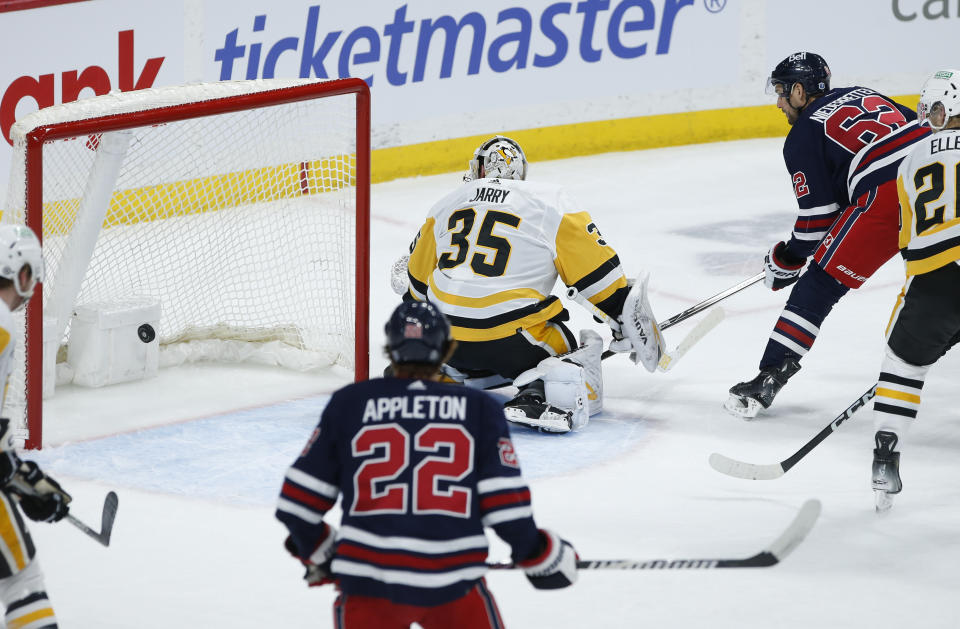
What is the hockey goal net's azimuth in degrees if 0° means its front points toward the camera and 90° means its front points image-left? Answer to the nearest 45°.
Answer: approximately 315°

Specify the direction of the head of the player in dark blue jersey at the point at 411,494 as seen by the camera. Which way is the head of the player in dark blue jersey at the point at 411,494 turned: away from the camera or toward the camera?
away from the camera

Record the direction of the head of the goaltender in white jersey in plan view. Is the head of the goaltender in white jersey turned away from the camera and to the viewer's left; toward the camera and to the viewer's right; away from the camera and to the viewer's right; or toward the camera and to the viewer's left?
away from the camera and to the viewer's left

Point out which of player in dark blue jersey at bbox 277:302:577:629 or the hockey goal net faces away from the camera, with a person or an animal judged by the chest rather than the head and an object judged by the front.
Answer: the player in dark blue jersey

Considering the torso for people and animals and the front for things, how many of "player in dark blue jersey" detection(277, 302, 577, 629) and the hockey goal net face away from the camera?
1

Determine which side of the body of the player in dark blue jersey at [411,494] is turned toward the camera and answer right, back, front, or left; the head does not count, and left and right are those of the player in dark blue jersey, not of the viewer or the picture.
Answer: back

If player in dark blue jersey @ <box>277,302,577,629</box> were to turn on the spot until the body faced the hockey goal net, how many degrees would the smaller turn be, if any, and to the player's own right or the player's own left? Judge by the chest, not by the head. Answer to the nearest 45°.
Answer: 0° — they already face it

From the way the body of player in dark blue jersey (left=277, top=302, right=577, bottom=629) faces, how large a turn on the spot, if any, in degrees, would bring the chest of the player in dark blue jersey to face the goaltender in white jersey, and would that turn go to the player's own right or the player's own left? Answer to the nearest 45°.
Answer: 0° — they already face them

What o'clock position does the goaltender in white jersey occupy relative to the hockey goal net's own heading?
The goaltender in white jersey is roughly at 12 o'clock from the hockey goal net.
